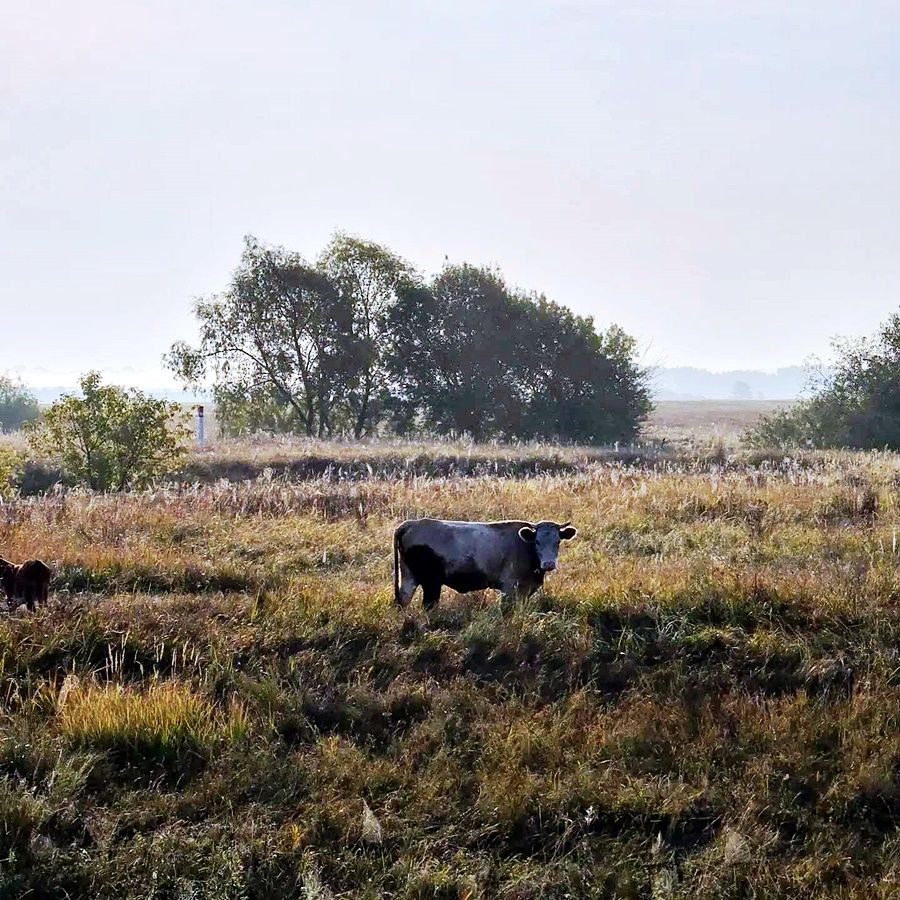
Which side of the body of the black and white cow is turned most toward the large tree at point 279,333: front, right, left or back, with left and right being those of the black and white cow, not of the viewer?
left

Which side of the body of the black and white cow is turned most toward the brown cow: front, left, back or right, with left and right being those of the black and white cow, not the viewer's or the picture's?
back

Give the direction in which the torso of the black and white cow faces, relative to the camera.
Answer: to the viewer's right

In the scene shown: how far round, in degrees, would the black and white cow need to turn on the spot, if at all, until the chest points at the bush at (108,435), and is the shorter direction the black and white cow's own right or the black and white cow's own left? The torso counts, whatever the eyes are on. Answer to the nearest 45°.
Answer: approximately 135° to the black and white cow's own left

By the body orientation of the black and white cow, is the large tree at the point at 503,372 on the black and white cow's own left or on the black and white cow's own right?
on the black and white cow's own left

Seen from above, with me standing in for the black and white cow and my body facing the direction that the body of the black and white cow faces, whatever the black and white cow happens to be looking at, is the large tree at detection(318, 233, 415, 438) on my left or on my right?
on my left
